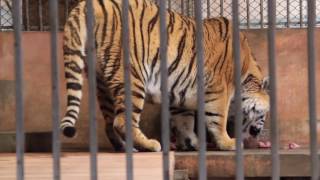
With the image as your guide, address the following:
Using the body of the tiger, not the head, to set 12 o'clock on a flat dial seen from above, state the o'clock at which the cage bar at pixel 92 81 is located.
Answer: The cage bar is roughly at 3 o'clock from the tiger.

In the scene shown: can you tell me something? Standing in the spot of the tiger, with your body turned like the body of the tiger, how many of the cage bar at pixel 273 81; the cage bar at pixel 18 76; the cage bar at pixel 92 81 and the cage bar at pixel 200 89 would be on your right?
4

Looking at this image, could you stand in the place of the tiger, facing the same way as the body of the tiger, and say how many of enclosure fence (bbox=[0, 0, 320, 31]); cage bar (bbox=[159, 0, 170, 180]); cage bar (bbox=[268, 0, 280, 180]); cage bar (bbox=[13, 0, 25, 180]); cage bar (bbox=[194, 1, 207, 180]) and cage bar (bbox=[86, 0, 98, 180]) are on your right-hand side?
5

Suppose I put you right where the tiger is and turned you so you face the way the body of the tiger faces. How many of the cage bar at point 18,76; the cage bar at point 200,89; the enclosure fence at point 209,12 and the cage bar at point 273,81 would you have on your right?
3

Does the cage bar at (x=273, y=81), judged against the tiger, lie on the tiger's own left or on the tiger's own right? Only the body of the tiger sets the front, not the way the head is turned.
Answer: on the tiger's own right

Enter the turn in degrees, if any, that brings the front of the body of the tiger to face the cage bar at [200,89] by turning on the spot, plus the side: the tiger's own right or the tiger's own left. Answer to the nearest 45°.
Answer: approximately 90° to the tiger's own right

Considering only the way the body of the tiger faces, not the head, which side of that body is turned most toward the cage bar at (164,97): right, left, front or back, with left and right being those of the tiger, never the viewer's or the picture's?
right

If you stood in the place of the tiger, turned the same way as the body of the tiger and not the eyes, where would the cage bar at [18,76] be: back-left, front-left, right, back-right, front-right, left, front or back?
right

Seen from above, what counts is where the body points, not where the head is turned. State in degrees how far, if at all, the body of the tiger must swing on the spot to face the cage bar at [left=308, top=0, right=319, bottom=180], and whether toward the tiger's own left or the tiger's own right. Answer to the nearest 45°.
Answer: approximately 90° to the tiger's own right

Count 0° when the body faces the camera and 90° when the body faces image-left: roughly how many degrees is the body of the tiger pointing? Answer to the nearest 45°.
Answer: approximately 270°

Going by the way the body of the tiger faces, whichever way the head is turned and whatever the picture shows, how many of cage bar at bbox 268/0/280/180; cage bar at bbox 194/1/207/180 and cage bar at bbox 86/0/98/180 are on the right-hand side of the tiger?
3

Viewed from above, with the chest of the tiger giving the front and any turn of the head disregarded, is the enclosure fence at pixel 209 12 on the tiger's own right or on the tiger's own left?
on the tiger's own left
